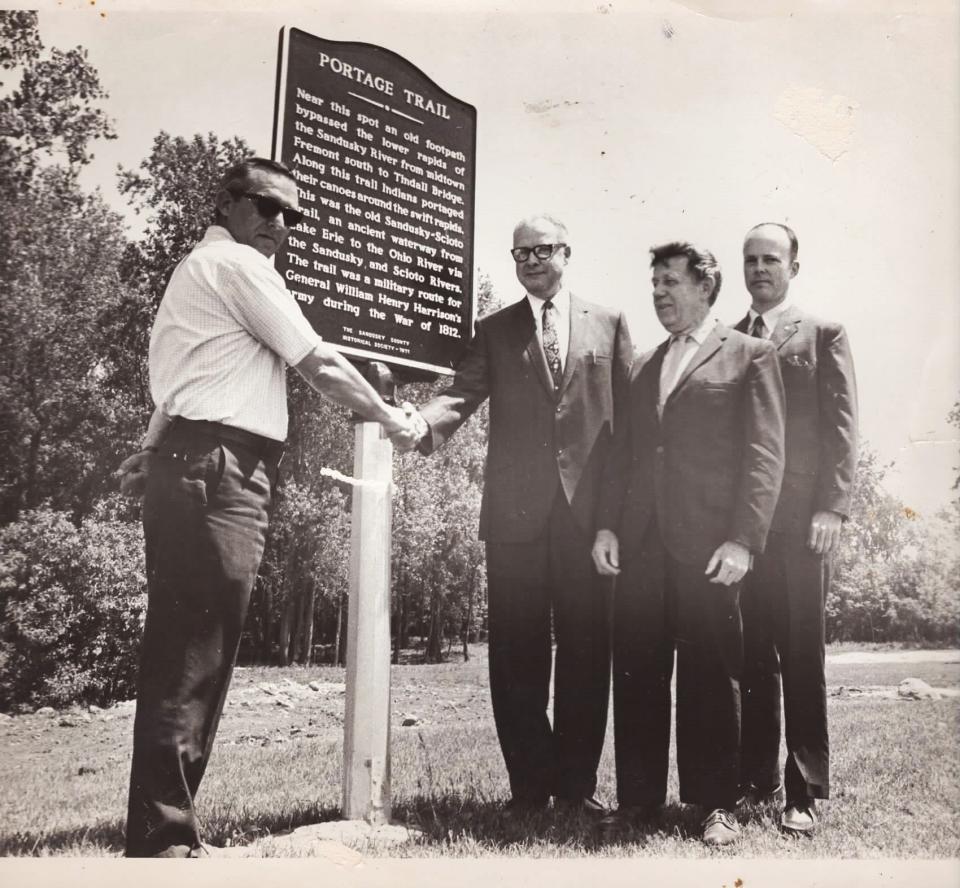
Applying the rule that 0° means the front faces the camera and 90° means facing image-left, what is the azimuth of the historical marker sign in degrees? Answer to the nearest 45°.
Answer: approximately 315°

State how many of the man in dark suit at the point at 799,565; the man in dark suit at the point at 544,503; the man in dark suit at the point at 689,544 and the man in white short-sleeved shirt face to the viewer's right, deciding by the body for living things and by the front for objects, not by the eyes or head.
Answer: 1

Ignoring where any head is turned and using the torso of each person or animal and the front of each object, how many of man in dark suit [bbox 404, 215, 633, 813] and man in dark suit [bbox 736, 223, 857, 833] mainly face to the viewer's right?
0

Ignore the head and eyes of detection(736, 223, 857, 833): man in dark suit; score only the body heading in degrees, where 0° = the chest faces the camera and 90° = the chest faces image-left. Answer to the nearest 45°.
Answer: approximately 45°

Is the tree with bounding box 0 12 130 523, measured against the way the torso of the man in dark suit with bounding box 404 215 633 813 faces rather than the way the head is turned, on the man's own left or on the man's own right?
on the man's own right

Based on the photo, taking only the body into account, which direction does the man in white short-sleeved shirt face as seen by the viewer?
to the viewer's right

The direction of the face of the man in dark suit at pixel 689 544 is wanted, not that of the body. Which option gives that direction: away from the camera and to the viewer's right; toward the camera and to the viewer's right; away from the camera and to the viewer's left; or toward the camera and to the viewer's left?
toward the camera and to the viewer's left

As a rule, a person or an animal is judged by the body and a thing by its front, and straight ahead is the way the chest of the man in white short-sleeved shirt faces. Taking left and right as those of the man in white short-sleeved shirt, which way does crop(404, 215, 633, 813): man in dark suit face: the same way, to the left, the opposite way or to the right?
to the right
